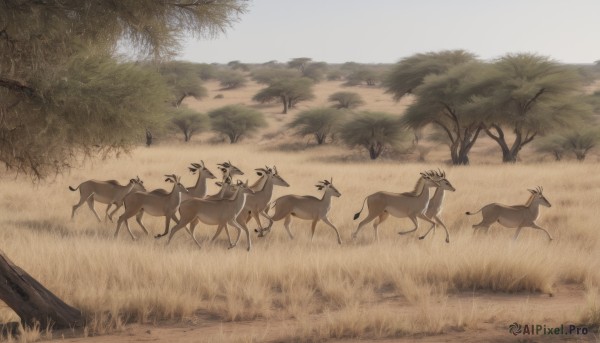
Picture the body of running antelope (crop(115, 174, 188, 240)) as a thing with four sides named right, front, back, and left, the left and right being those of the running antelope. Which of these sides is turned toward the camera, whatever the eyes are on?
right

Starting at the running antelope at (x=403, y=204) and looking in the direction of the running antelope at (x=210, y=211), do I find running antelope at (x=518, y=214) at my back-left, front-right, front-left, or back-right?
back-left

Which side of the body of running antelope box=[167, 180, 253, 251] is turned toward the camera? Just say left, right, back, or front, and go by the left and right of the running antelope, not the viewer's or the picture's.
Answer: right

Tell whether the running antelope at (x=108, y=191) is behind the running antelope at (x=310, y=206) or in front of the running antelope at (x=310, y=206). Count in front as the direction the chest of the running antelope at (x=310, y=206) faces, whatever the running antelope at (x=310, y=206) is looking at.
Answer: behind

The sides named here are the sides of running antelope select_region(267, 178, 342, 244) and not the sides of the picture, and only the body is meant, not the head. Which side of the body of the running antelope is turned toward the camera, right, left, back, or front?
right

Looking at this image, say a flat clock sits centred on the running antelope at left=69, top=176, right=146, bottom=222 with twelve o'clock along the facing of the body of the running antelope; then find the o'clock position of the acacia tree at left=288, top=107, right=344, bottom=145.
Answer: The acacia tree is roughly at 10 o'clock from the running antelope.

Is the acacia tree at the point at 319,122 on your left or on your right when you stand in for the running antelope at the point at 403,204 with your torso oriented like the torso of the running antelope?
on your left

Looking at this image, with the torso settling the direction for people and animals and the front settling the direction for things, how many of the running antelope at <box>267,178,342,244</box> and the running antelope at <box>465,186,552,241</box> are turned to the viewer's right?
2

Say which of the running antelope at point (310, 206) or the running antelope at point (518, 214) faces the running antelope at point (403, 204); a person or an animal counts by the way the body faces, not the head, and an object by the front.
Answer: the running antelope at point (310, 206)

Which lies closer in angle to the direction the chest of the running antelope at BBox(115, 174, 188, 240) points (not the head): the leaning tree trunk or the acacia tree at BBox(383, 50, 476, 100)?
the acacia tree

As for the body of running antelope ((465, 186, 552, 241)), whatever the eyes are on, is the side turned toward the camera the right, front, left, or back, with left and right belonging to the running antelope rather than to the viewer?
right
